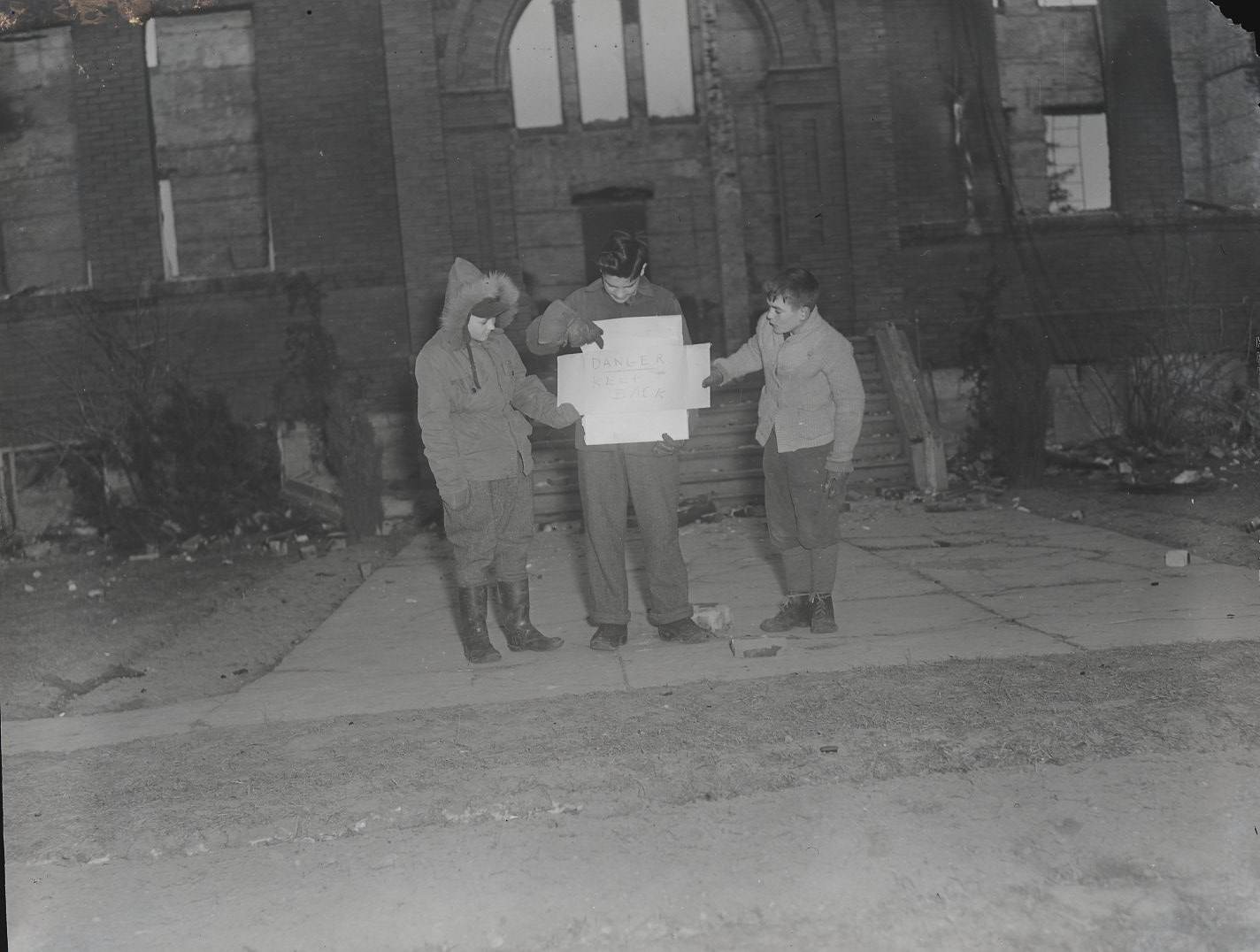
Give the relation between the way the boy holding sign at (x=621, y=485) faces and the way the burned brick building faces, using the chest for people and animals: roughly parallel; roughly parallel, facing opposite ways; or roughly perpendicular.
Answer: roughly parallel

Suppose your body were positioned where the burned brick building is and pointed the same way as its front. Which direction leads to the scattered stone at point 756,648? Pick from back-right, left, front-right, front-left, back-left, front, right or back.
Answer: front

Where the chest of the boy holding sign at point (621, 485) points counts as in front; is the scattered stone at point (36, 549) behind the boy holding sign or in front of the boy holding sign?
behind

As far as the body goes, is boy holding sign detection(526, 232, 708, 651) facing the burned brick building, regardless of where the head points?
no

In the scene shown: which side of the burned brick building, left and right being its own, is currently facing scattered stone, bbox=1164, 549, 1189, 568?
front

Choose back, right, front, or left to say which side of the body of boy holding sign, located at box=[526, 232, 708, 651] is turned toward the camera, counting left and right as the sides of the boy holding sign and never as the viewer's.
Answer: front

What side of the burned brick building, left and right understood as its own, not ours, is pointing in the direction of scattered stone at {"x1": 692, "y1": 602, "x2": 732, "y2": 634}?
front

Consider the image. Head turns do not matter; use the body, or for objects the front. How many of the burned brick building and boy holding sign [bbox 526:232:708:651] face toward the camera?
2

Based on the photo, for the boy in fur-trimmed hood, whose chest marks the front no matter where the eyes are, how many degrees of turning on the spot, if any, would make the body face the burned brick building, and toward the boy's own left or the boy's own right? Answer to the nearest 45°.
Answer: approximately 135° to the boy's own left

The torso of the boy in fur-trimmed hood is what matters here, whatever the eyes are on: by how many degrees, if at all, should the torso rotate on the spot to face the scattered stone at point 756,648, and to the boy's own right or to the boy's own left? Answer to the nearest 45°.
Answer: approximately 45° to the boy's own left

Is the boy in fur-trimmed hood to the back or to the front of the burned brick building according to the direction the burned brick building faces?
to the front

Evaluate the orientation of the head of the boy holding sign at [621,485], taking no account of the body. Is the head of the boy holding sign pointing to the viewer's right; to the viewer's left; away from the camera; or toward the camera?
toward the camera

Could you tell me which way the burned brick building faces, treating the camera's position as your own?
facing the viewer
